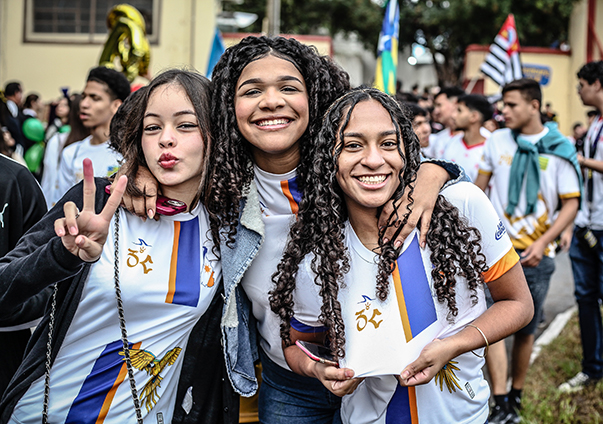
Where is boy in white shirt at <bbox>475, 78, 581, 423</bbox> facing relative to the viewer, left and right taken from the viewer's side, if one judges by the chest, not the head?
facing the viewer and to the left of the viewer

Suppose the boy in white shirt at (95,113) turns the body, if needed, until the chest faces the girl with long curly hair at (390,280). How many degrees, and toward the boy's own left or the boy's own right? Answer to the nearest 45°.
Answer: approximately 45° to the boy's own left

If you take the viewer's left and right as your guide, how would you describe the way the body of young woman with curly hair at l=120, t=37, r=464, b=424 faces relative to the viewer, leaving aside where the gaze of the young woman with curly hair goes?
facing the viewer
